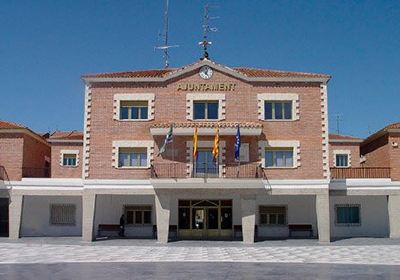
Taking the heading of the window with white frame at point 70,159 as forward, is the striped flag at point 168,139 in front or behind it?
in front

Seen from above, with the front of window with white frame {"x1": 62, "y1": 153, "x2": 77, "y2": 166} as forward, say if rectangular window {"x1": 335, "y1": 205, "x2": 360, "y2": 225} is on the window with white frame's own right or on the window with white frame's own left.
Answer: on the window with white frame's own left

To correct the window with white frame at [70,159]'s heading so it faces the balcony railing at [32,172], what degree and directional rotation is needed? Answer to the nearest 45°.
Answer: approximately 45° to its right

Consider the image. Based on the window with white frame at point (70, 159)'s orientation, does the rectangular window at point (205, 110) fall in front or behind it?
in front

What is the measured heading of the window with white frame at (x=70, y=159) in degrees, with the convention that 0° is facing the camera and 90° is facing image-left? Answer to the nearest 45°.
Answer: approximately 0°

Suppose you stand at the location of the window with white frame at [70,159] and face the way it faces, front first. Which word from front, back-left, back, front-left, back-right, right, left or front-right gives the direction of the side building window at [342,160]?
left

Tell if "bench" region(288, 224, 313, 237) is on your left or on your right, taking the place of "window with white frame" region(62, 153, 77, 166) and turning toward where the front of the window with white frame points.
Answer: on your left

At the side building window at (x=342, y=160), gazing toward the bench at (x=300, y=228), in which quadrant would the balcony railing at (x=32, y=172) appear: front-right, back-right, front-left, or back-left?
front-right

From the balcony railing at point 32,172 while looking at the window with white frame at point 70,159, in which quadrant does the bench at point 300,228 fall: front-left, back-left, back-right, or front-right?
front-right
